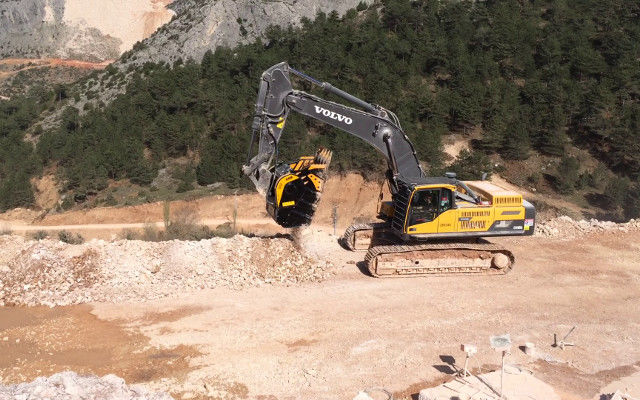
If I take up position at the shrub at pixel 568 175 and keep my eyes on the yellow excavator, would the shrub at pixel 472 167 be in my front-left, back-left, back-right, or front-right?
front-right

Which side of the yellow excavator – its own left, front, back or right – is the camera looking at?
left

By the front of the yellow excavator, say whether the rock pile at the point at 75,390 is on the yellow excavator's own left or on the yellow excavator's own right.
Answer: on the yellow excavator's own left

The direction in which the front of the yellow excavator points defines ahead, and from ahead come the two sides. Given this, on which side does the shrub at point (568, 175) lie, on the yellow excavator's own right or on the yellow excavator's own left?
on the yellow excavator's own right

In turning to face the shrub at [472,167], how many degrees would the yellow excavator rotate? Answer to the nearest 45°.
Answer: approximately 90° to its right

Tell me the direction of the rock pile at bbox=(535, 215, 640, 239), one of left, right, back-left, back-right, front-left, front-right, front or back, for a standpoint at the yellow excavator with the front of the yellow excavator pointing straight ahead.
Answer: back-right
